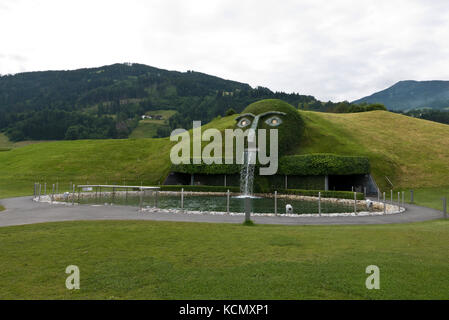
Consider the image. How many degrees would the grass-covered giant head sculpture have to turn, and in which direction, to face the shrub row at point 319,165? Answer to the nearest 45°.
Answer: approximately 90° to its left

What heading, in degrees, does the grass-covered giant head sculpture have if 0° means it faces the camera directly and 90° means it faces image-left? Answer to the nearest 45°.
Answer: approximately 45°

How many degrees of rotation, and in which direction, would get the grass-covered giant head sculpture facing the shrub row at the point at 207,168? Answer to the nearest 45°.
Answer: approximately 45° to its right
